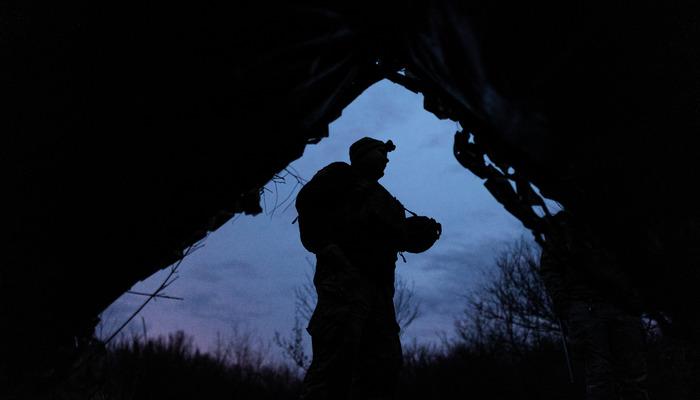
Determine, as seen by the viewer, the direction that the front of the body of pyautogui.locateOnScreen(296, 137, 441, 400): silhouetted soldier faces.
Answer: to the viewer's right

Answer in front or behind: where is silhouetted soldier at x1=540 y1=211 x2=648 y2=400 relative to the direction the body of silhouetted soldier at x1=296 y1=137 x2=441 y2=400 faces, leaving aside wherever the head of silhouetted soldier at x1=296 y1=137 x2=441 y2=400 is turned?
in front

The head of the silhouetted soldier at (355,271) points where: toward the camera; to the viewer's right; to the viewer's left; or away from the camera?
to the viewer's right
